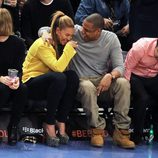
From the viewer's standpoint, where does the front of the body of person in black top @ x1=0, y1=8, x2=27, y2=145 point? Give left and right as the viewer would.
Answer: facing the viewer

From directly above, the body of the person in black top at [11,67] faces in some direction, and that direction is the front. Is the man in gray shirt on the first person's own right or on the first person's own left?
on the first person's own left

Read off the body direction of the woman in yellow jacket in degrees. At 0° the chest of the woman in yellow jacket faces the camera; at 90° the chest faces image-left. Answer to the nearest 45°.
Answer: approximately 315°

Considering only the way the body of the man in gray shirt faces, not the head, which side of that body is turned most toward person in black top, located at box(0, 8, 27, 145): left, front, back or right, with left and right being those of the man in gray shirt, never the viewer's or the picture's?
right

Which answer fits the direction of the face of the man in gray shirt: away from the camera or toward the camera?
toward the camera

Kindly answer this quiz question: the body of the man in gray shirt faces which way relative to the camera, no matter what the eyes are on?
toward the camera

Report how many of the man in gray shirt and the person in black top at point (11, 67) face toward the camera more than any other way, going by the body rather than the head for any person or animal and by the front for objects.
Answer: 2
